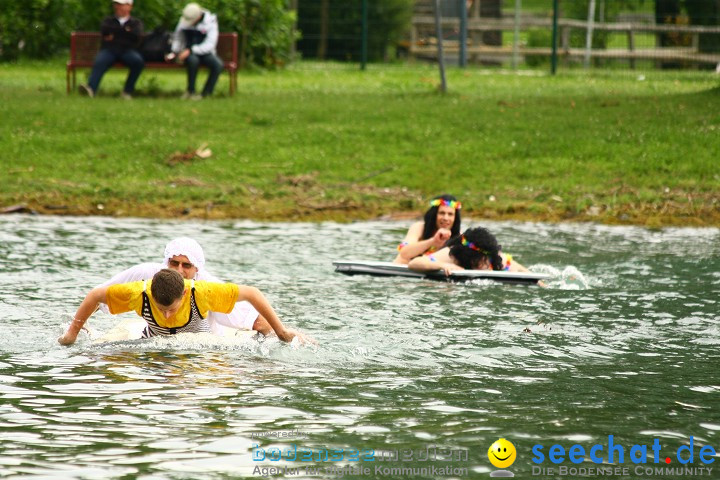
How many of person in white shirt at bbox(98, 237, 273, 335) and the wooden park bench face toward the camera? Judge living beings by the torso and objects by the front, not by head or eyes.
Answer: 2

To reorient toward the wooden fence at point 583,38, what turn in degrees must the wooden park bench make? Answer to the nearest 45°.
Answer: approximately 135° to its left

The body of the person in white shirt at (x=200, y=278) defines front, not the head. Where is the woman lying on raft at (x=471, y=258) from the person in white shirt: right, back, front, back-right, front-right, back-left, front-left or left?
back-left

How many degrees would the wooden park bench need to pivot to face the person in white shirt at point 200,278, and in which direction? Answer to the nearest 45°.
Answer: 0° — it already faces them

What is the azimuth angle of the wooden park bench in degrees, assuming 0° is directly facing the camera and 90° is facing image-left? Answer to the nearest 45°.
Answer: approximately 0°

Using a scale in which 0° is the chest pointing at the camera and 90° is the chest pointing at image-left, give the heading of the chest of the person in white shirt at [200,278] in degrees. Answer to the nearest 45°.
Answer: approximately 0°

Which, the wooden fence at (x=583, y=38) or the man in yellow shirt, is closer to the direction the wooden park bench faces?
the man in yellow shirt
